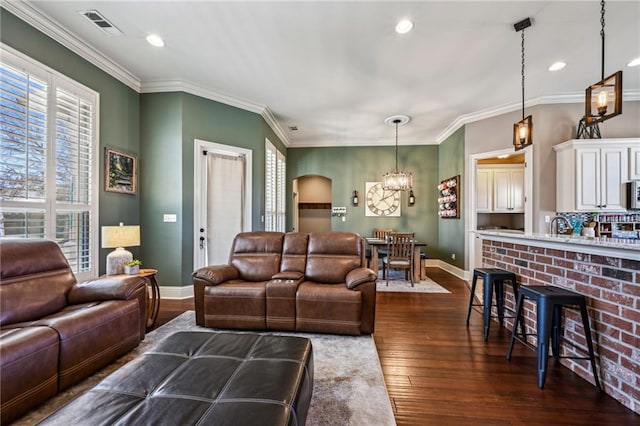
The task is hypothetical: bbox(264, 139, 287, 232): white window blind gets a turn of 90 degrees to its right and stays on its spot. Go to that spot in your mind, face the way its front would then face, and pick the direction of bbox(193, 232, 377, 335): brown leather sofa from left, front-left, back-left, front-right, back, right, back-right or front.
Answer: front

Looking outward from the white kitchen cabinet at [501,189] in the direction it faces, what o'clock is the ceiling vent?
The ceiling vent is roughly at 1 o'clock from the white kitchen cabinet.

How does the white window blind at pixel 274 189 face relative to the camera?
to the viewer's right

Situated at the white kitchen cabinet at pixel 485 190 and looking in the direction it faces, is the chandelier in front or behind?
in front

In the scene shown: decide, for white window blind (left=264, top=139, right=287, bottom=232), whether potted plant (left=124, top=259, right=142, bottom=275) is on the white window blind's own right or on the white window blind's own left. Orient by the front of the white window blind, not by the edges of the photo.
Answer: on the white window blind's own right

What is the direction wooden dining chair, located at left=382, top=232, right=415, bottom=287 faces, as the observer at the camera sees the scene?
facing away from the viewer

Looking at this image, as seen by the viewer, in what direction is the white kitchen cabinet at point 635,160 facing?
toward the camera

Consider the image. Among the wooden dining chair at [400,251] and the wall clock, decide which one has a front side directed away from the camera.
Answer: the wooden dining chair

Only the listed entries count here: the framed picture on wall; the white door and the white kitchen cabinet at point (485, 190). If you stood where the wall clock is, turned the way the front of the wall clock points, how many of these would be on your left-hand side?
1

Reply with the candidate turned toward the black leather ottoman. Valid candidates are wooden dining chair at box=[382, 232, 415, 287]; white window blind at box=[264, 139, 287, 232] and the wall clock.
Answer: the wall clock

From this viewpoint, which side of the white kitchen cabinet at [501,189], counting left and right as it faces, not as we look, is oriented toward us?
front

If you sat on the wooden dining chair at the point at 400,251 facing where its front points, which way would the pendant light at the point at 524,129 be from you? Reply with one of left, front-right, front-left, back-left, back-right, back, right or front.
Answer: back-right

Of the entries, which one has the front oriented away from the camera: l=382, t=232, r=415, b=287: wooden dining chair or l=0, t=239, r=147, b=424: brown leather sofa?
the wooden dining chair

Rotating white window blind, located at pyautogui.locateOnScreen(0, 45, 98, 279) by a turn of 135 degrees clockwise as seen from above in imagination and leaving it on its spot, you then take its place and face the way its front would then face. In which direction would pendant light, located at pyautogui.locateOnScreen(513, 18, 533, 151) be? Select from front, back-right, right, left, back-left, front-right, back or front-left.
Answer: back-left

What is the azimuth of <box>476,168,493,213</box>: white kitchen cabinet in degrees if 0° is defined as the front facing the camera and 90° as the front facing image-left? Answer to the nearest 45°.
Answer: approximately 0°
